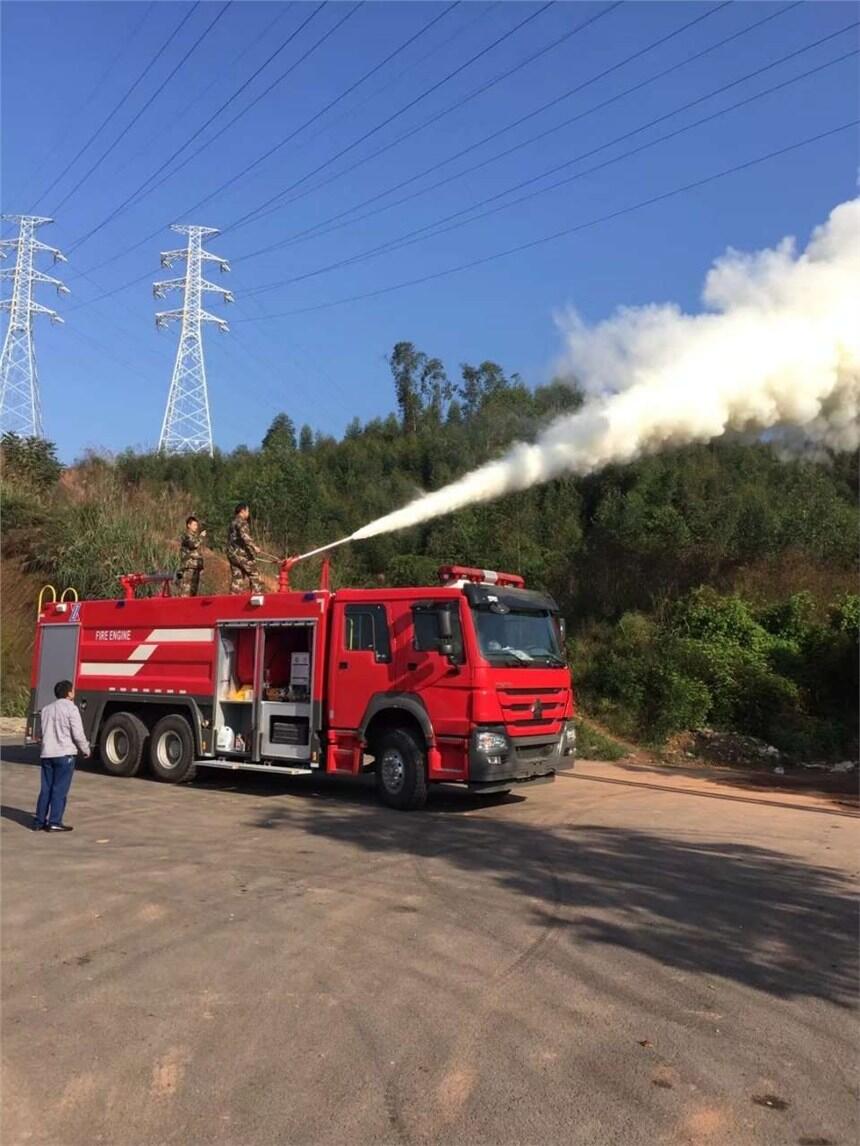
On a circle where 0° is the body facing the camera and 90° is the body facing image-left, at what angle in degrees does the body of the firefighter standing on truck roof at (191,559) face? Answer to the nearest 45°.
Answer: approximately 315°

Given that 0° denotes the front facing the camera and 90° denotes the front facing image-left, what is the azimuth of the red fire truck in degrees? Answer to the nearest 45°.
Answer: approximately 315°

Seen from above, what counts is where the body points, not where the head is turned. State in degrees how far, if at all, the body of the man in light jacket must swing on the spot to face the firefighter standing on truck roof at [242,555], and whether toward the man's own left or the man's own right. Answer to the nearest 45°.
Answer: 0° — they already face them

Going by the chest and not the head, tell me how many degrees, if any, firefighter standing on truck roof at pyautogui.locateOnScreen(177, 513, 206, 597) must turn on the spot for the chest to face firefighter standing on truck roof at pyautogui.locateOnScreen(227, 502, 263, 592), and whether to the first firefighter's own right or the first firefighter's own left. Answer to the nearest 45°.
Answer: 0° — they already face them

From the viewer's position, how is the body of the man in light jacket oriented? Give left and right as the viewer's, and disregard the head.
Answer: facing away from the viewer and to the right of the viewer

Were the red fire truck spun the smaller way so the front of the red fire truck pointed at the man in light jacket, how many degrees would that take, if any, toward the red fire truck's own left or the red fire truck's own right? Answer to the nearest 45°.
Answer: approximately 90° to the red fire truck's own right

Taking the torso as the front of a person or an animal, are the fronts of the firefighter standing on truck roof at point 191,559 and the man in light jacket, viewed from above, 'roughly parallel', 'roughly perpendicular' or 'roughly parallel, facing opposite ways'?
roughly perpendicular

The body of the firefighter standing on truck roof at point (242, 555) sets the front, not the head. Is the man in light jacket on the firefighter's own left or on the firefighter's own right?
on the firefighter's own right

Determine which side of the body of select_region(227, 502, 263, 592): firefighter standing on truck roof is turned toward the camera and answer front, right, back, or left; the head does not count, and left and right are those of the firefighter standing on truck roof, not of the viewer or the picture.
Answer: right

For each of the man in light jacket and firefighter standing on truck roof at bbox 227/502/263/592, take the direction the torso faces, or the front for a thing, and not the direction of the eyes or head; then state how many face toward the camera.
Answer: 0
